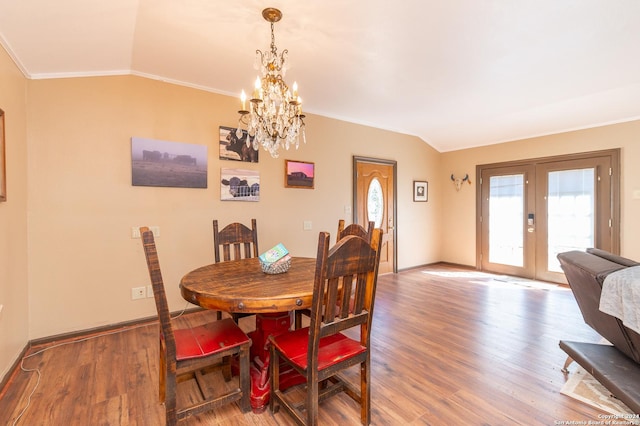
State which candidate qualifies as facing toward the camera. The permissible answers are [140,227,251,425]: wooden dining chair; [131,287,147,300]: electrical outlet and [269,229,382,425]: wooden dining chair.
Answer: the electrical outlet

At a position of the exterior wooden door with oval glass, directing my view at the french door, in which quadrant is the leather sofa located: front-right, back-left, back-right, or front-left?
front-right

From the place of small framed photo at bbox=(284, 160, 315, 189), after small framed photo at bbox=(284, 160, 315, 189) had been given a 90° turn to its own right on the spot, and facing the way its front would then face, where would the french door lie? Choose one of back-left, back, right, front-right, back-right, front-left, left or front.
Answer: back-left

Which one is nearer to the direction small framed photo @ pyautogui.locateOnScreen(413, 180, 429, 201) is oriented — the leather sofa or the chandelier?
the leather sofa

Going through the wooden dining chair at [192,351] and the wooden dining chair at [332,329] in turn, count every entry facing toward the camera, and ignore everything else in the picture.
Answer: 0

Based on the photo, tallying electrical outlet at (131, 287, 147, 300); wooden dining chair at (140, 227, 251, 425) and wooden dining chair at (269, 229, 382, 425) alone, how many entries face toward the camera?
1

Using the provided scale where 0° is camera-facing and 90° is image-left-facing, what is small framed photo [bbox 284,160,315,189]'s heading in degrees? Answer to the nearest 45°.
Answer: approximately 315°

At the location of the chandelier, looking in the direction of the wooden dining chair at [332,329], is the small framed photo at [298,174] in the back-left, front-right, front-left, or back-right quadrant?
back-left

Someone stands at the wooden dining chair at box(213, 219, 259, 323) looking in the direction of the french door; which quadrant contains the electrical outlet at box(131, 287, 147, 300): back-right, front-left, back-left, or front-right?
back-left

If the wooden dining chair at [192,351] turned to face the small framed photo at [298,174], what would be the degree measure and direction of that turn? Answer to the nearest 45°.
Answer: approximately 45° to its left

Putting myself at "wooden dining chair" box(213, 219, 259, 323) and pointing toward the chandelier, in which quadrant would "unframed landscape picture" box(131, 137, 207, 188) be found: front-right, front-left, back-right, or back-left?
back-right

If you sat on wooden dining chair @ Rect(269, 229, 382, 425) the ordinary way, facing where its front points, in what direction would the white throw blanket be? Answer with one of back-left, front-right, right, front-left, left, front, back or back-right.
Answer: back-right

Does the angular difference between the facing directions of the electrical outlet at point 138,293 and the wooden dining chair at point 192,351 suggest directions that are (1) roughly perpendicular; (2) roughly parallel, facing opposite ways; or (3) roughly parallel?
roughly perpendicular

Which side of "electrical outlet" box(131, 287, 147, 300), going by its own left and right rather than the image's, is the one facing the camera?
front

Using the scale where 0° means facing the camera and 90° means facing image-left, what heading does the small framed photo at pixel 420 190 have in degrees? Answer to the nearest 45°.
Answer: approximately 315°

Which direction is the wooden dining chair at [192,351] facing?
to the viewer's right
